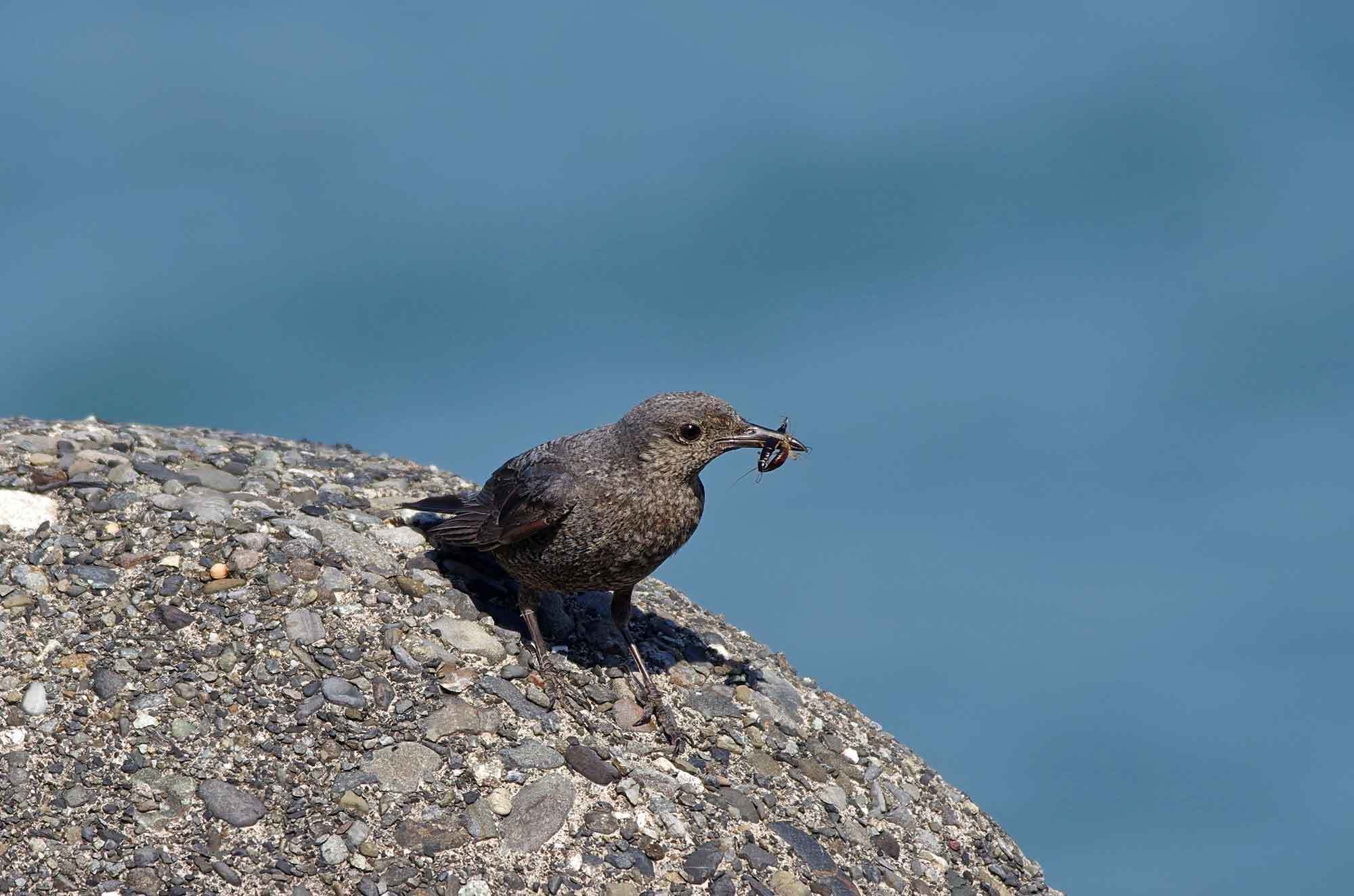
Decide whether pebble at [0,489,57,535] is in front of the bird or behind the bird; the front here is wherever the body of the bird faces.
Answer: behind

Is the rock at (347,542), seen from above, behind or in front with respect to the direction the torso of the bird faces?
behind

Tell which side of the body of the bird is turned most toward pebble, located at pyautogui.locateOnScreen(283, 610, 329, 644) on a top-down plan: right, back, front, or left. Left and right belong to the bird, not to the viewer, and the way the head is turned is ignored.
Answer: back

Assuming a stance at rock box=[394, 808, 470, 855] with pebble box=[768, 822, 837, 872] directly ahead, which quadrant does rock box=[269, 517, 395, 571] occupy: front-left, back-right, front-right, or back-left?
back-left

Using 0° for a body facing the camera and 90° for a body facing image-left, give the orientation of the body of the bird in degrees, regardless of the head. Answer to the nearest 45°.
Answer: approximately 315°
